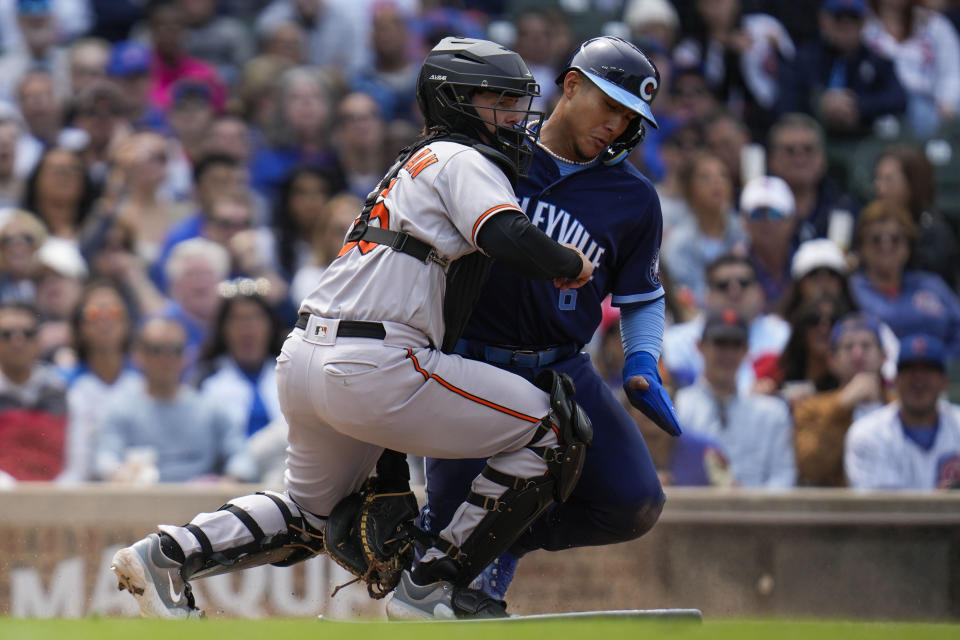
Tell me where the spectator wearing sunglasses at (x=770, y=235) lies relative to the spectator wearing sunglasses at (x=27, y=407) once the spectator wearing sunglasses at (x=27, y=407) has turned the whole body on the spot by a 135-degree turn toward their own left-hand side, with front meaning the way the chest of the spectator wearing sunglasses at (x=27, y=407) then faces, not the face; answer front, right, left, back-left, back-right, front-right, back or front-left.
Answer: front-right

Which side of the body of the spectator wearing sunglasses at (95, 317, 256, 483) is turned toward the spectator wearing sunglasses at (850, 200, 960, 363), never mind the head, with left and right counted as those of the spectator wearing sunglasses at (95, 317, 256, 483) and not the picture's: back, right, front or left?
left

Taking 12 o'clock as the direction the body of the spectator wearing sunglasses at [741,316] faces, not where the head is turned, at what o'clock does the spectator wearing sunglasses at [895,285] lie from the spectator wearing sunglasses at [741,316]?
the spectator wearing sunglasses at [895,285] is roughly at 8 o'clock from the spectator wearing sunglasses at [741,316].

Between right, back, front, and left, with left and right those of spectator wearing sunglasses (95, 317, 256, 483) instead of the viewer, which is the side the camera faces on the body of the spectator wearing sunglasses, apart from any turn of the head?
front

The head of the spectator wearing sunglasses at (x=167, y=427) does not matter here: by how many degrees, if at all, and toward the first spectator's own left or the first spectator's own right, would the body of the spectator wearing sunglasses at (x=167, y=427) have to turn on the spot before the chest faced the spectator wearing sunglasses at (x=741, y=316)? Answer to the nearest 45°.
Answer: approximately 90° to the first spectator's own left

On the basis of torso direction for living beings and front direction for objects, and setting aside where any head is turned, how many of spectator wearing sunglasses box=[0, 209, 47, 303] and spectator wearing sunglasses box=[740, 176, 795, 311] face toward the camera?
2

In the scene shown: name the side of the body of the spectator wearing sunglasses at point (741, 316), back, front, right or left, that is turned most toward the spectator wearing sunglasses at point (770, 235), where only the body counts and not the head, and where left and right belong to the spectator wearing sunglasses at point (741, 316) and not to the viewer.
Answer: back

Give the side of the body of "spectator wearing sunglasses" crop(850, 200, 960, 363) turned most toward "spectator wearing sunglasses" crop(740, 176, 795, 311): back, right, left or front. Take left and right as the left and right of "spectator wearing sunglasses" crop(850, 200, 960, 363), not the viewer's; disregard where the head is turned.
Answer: right

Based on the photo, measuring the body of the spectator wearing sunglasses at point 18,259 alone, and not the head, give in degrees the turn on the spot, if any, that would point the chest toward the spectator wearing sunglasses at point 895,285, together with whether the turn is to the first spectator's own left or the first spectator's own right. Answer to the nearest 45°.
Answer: approximately 90° to the first spectator's own left

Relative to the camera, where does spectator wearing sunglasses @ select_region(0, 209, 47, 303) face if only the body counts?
toward the camera

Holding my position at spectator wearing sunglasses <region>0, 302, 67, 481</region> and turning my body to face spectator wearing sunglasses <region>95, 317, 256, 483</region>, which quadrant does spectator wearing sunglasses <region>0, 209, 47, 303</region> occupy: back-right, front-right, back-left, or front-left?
back-left

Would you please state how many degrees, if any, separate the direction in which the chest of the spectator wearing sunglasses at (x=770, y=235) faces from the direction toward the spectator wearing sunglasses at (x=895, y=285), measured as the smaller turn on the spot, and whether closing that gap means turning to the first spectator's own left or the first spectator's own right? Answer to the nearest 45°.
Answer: approximately 90° to the first spectator's own left

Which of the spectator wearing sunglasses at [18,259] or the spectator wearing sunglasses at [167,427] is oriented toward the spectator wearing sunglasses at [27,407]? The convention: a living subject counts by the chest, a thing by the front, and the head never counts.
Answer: the spectator wearing sunglasses at [18,259]

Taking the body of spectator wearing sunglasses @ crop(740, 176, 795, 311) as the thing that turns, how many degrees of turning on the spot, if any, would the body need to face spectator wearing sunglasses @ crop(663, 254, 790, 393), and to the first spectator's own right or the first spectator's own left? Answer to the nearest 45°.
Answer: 0° — they already face them

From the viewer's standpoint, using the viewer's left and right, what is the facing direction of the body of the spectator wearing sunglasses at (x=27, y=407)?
facing the viewer

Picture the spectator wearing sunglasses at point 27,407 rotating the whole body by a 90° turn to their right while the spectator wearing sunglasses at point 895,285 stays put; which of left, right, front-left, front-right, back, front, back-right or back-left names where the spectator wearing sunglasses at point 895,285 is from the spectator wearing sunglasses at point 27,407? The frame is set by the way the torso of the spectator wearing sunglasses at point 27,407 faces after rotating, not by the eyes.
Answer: back
